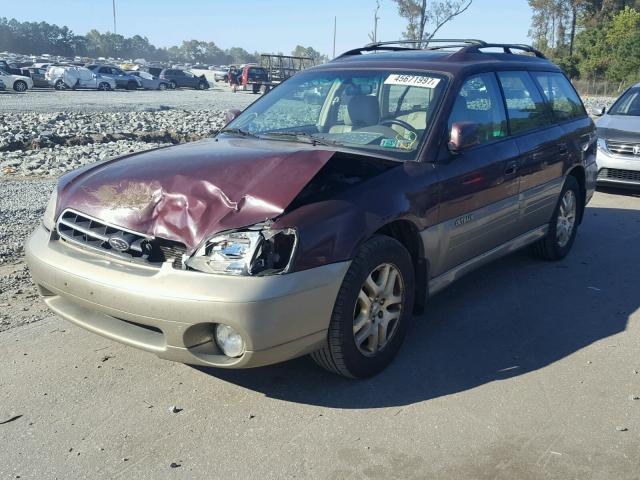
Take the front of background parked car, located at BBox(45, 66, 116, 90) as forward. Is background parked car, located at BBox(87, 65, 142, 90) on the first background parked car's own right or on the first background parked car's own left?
on the first background parked car's own left

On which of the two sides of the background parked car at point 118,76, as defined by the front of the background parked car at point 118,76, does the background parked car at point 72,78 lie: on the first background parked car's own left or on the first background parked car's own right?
on the first background parked car's own right

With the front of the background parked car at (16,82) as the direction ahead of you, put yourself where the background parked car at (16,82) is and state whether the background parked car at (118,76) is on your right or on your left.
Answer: on your left

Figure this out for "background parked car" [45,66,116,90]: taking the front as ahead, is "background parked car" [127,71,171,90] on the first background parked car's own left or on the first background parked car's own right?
on the first background parked car's own left
